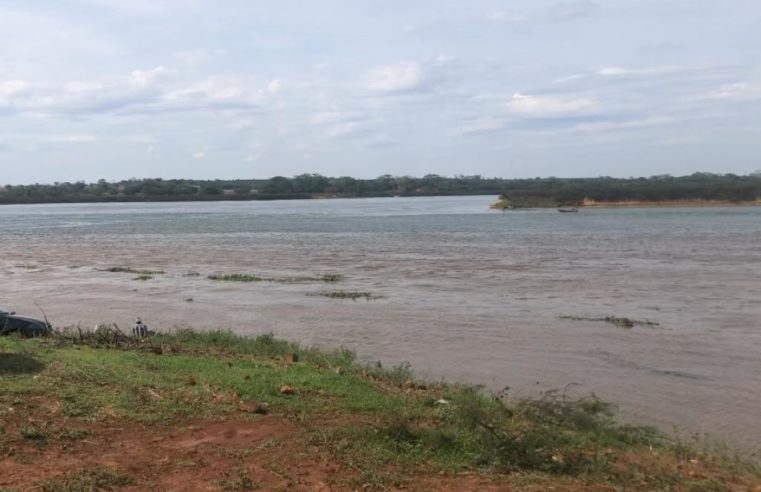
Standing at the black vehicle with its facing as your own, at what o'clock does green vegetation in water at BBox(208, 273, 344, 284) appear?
The green vegetation in water is roughly at 10 o'clock from the black vehicle.

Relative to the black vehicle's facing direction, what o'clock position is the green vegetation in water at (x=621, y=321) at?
The green vegetation in water is roughly at 12 o'clock from the black vehicle.

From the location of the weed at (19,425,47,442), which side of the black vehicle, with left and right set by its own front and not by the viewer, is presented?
right

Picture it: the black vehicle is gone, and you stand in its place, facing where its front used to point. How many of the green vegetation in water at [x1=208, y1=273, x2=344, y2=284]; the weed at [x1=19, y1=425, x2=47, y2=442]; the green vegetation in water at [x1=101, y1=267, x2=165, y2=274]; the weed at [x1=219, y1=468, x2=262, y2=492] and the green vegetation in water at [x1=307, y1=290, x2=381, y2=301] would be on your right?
2

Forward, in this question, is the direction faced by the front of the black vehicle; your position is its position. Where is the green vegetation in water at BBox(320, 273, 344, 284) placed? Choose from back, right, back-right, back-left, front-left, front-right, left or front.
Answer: front-left

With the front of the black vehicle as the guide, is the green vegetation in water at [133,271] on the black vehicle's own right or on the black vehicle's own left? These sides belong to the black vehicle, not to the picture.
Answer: on the black vehicle's own left

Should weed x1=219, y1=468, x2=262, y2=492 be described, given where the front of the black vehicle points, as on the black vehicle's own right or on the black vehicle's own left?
on the black vehicle's own right

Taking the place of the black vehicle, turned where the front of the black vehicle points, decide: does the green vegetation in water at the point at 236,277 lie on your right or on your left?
on your left

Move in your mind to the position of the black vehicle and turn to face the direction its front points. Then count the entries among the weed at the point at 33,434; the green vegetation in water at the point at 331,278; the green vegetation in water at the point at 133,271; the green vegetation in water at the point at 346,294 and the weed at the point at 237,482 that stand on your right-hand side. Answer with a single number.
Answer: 2

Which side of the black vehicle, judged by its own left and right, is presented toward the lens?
right
